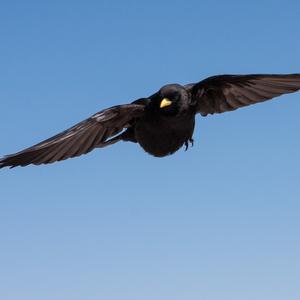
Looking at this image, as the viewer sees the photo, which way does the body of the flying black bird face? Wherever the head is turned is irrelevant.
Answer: toward the camera
